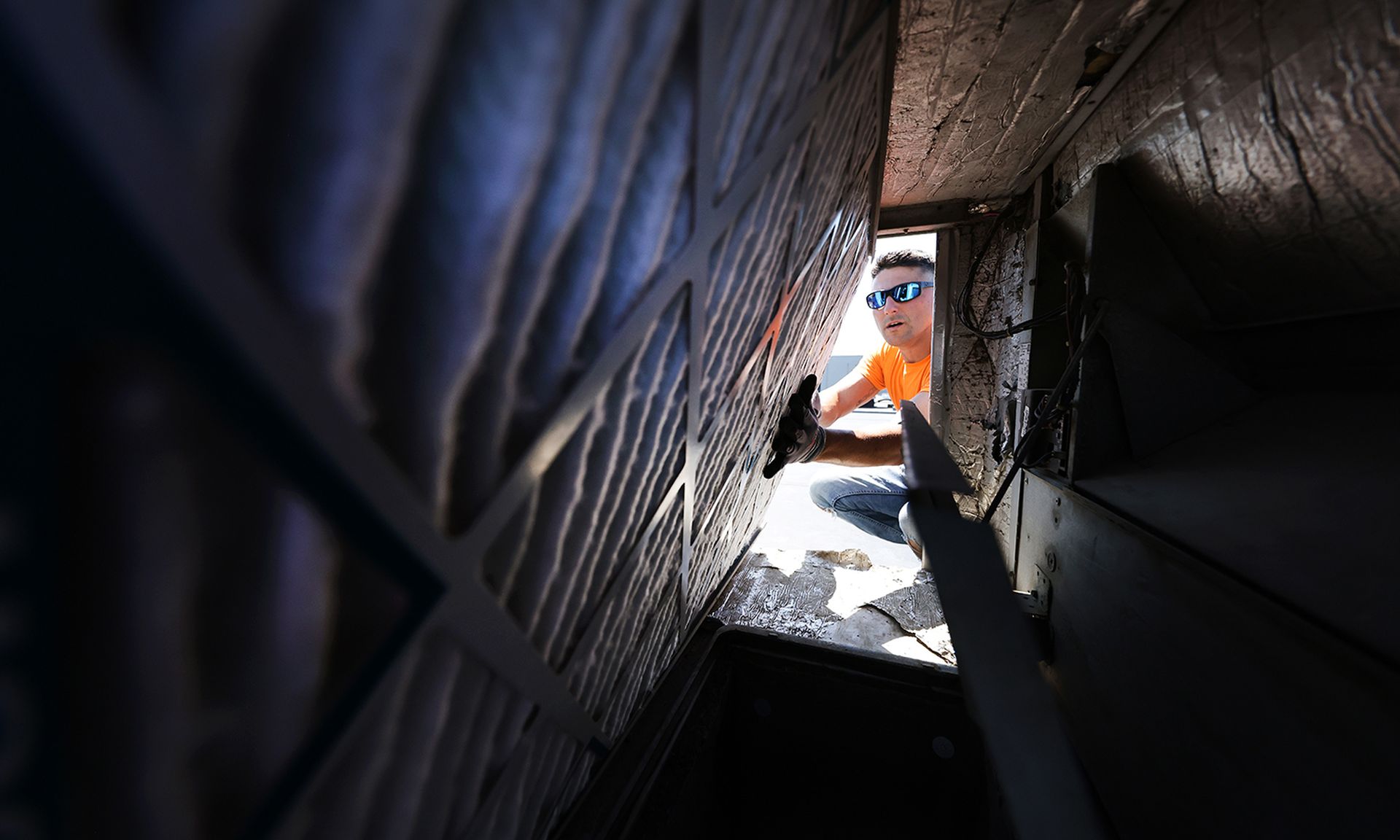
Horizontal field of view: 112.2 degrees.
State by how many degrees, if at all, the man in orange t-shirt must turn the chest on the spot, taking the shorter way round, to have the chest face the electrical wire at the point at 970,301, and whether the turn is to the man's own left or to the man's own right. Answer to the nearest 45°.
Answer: approximately 90° to the man's own left

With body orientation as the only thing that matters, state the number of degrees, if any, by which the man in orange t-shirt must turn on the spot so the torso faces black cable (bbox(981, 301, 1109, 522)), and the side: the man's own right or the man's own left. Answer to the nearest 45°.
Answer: approximately 45° to the man's own left

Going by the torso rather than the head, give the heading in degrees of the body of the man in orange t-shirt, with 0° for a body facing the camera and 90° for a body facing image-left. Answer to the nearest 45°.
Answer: approximately 45°
